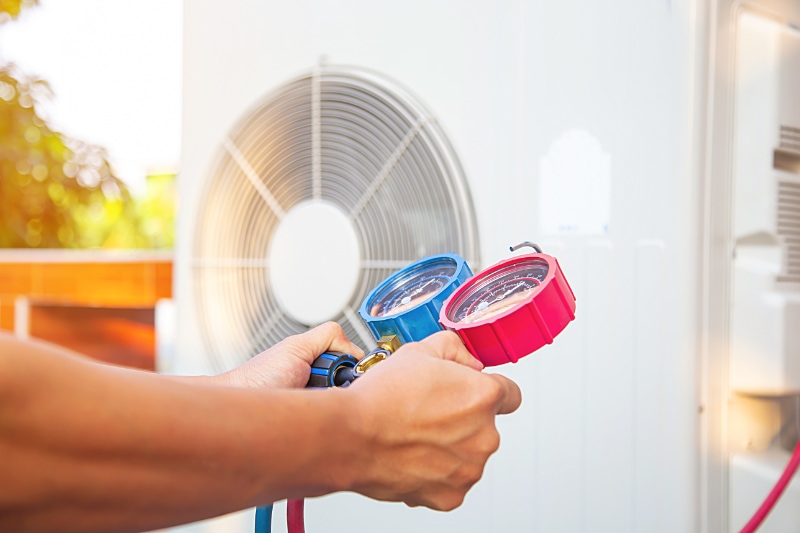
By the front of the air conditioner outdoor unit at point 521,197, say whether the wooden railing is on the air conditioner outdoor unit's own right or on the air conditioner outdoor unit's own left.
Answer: on the air conditioner outdoor unit's own right

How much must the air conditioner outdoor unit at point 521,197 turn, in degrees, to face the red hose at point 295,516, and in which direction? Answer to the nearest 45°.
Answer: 0° — it already faces it

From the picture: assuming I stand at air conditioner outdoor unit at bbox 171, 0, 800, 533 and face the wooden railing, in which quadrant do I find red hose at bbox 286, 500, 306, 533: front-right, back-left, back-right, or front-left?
back-left

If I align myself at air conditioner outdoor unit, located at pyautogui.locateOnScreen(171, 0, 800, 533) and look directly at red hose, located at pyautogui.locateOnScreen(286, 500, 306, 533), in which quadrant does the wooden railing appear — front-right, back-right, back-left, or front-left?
back-right

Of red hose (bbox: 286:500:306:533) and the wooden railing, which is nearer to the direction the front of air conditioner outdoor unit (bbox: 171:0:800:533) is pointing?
the red hose

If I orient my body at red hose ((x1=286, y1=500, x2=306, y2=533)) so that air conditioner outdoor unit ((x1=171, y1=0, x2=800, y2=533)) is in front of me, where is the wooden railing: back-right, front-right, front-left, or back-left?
front-left
